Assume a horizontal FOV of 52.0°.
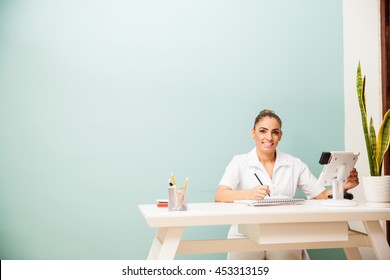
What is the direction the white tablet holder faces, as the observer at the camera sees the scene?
facing away from the viewer and to the left of the viewer

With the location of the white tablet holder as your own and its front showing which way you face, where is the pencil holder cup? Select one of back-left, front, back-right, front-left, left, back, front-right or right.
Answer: left
